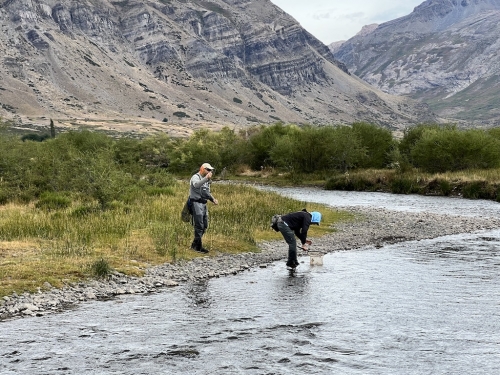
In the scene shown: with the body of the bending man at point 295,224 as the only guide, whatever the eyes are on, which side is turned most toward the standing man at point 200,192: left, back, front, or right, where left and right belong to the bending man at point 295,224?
back

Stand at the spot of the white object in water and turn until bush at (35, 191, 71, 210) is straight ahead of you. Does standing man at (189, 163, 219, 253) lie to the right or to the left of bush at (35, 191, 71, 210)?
left

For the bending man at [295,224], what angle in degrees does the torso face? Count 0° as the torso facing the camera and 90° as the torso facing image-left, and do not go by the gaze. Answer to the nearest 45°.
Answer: approximately 270°

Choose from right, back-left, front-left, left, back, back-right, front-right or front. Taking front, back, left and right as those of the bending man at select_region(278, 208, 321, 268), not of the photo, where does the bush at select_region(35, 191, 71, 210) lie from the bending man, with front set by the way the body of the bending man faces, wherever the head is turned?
back-left

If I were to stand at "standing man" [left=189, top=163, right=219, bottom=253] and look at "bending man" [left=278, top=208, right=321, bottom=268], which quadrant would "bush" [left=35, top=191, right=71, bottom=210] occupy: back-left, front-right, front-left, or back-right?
back-left
